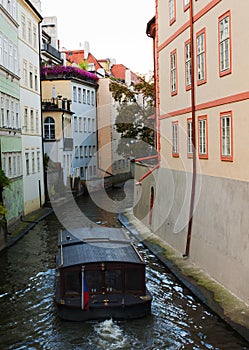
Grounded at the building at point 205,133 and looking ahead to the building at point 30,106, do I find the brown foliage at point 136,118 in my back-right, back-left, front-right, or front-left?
front-right

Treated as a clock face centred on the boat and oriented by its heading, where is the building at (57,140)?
The building is roughly at 12 o'clock from the boat.

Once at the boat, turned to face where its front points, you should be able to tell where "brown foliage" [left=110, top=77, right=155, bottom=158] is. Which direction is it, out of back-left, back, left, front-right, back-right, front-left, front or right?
front

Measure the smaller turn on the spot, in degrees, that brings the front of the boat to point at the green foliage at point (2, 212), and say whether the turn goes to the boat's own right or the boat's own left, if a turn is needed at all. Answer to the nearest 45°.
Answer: approximately 45° to the boat's own left

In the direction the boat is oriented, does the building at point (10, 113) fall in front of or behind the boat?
in front

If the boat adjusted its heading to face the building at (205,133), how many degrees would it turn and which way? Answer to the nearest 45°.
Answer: approximately 45° to its right

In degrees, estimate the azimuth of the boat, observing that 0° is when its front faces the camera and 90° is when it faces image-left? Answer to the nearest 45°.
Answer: approximately 180°
